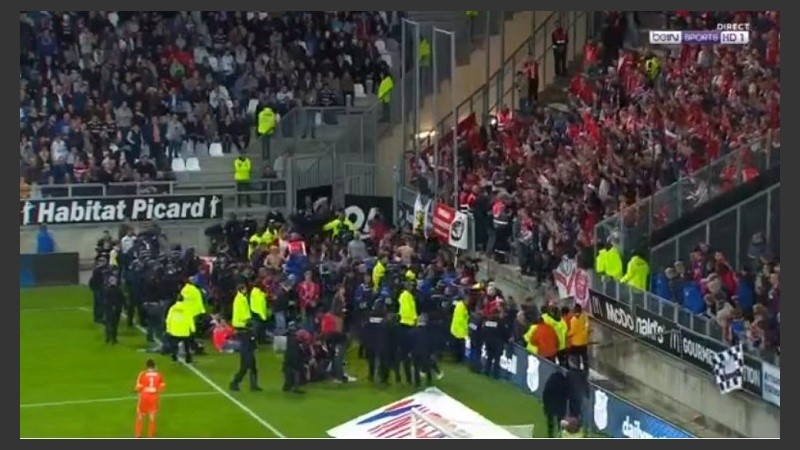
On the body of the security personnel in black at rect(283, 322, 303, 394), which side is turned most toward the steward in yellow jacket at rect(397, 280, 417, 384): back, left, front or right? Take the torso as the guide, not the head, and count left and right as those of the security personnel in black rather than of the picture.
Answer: right

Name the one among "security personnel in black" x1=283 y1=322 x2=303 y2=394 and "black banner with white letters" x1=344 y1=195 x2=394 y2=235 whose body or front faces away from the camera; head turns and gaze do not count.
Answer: the security personnel in black

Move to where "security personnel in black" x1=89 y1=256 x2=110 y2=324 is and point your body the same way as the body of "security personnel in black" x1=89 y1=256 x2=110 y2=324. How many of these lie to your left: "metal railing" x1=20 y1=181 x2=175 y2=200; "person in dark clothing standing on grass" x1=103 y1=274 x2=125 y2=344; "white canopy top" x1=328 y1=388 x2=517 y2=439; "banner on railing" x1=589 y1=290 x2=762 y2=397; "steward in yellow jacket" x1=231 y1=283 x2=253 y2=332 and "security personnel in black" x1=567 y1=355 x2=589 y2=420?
1

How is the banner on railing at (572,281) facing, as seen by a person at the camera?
facing the viewer and to the left of the viewer

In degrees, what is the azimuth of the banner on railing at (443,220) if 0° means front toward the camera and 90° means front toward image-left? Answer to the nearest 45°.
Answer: approximately 45°

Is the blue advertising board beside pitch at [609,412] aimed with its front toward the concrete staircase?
no

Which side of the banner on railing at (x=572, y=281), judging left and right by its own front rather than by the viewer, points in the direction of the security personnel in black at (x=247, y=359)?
front

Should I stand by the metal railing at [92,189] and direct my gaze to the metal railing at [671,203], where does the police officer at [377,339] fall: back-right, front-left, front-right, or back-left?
front-right

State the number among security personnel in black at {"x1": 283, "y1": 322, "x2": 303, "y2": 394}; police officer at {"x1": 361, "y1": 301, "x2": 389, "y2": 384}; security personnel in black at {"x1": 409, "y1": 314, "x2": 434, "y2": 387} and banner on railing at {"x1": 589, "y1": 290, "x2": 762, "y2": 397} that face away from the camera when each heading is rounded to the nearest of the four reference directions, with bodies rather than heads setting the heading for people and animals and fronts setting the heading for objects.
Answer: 3

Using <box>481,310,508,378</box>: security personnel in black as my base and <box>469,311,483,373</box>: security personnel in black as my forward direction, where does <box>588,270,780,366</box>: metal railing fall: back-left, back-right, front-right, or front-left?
back-right

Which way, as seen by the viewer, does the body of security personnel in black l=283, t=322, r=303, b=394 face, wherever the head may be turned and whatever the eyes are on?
away from the camera

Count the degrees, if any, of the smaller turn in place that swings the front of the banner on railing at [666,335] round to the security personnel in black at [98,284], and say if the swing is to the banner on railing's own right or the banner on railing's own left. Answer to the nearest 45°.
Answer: approximately 45° to the banner on railing's own right

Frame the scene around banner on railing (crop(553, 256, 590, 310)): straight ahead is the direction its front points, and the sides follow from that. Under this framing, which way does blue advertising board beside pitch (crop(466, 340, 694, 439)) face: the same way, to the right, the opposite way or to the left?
the same way

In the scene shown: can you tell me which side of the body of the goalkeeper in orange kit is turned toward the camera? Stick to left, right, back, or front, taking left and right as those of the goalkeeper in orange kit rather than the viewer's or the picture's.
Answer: back

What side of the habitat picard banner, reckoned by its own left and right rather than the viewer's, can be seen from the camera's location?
front

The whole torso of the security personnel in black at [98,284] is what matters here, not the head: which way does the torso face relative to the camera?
to the viewer's right
